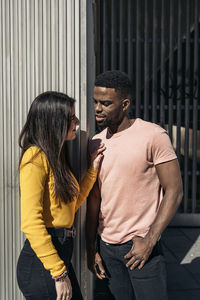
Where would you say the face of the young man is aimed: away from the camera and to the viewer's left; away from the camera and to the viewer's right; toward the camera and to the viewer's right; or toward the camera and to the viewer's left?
toward the camera and to the viewer's left

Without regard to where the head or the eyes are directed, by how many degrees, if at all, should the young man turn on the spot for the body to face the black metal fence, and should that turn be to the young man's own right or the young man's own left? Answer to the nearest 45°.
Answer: approximately 135° to the young man's own right

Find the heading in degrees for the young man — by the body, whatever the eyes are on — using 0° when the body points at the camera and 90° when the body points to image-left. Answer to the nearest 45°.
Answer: approximately 45°

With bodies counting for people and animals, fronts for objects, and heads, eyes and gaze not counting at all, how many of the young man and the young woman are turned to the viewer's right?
1

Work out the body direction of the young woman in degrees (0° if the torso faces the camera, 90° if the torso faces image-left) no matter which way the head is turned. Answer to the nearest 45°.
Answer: approximately 270°

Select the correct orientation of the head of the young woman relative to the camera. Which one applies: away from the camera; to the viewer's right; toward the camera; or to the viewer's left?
to the viewer's right

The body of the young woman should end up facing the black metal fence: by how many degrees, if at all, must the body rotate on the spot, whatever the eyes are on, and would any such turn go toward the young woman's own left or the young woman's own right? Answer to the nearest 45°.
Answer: approximately 90° to the young woman's own left
